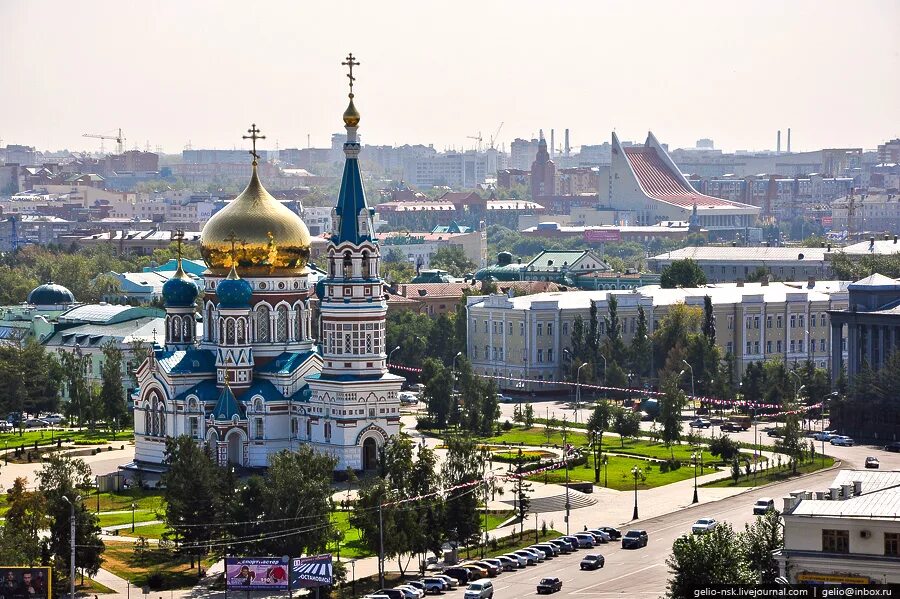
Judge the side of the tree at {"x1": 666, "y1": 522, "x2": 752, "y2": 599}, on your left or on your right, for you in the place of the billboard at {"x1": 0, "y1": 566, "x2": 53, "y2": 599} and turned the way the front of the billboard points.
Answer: on your left

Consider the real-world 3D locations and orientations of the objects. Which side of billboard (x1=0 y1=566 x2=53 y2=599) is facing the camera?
front

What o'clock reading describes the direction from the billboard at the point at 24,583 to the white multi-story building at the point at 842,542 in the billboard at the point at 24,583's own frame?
The white multi-story building is roughly at 10 o'clock from the billboard.
